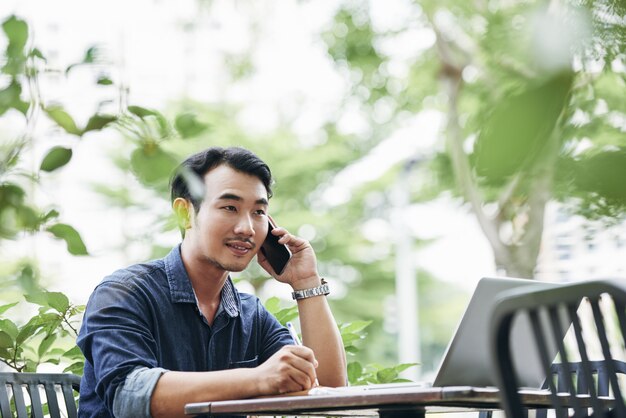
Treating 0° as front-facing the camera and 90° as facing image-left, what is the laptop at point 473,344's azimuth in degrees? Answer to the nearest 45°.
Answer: approximately 135°

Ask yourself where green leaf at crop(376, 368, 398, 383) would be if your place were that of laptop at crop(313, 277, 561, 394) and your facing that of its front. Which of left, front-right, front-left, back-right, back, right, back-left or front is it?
front-right

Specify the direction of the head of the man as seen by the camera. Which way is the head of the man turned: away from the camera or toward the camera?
toward the camera

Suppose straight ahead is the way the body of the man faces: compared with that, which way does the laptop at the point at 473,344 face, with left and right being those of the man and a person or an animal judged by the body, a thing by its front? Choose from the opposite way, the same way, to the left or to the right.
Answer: the opposite way

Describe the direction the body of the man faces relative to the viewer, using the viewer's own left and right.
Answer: facing the viewer and to the right of the viewer

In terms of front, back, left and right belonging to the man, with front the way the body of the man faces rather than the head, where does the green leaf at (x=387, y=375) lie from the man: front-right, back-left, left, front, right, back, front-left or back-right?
left

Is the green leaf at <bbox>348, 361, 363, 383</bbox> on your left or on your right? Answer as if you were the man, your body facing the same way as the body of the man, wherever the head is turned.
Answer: on your left

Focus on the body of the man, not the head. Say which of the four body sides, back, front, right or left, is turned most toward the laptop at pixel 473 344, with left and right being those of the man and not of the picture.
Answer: front

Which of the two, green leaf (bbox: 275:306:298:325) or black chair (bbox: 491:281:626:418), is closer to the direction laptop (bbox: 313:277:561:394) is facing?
the green leaf
